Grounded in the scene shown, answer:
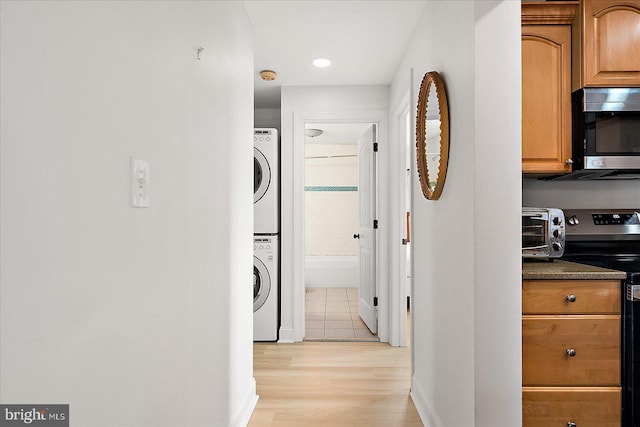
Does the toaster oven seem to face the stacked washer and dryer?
no

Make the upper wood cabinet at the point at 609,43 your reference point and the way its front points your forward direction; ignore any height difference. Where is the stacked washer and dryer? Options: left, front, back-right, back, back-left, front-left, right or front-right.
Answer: right

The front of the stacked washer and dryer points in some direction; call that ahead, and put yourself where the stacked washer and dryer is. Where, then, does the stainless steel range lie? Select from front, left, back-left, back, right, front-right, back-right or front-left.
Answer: front-left

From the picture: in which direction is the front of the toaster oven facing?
toward the camera

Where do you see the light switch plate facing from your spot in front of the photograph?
facing the viewer and to the right of the viewer

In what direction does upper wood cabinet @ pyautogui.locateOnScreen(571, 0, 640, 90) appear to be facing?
toward the camera

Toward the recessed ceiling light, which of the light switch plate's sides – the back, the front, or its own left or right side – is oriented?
left

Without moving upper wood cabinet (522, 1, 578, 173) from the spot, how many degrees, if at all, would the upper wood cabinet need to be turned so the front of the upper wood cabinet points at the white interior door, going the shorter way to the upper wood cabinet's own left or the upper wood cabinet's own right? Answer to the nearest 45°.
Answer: approximately 135° to the upper wood cabinet's own right

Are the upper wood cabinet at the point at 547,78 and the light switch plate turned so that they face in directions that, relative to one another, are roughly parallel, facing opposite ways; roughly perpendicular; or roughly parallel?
roughly perpendicular

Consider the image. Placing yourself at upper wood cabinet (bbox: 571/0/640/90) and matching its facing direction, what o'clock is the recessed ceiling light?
The recessed ceiling light is roughly at 3 o'clock from the upper wood cabinet.

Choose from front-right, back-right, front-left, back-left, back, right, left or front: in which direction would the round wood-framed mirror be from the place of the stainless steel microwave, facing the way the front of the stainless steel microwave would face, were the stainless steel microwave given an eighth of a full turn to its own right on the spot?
front

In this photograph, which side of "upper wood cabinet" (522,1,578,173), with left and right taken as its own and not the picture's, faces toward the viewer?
front

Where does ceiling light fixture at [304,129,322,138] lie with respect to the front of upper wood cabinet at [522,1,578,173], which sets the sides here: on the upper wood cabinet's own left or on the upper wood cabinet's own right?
on the upper wood cabinet's own right
